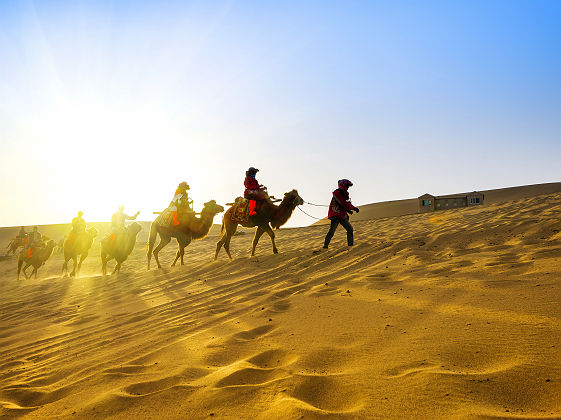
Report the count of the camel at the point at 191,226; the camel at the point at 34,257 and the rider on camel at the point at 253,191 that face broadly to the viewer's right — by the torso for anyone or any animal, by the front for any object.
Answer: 3

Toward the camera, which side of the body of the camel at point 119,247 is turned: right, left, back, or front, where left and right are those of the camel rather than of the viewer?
right

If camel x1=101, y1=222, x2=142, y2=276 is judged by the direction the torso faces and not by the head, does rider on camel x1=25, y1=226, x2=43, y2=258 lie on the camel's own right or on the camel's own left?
on the camel's own left

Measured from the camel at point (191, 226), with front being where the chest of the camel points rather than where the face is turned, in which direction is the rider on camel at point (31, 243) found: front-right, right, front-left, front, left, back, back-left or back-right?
back-left

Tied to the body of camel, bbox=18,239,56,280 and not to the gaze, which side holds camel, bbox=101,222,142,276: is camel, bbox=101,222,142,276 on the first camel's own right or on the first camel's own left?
on the first camel's own right

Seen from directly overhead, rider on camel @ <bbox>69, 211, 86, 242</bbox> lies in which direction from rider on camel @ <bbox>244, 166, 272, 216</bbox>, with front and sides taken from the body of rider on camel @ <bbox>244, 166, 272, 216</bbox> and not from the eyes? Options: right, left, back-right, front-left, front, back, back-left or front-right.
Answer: back-left

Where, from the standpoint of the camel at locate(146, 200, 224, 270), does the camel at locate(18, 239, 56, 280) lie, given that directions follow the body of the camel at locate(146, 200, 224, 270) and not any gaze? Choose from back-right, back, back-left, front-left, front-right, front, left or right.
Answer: back-left

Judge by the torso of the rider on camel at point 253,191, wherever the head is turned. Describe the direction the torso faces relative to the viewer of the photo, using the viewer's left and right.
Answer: facing to the right of the viewer

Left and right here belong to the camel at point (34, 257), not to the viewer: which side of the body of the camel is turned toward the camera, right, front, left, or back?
right

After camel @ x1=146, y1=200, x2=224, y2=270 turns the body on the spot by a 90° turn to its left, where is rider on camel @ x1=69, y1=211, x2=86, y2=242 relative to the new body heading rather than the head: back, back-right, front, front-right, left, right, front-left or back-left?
front-left

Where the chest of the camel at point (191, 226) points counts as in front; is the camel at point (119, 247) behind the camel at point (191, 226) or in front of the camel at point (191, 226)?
behind

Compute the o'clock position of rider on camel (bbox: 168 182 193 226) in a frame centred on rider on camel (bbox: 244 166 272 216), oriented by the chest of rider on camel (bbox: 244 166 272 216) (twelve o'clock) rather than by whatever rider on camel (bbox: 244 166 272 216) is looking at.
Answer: rider on camel (bbox: 168 182 193 226) is roughly at 7 o'clock from rider on camel (bbox: 244 166 272 216).

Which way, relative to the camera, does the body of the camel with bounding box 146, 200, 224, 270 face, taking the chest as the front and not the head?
to the viewer's right

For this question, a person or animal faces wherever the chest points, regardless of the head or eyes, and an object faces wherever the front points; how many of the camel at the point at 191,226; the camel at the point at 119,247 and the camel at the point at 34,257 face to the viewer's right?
3

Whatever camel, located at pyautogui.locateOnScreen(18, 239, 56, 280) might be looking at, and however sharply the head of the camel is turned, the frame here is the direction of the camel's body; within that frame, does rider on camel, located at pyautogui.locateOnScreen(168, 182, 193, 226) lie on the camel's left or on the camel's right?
on the camel's right
